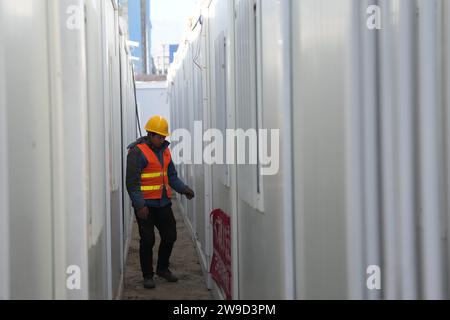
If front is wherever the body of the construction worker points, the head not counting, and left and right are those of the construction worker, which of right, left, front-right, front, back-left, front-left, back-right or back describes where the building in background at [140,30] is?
back-left

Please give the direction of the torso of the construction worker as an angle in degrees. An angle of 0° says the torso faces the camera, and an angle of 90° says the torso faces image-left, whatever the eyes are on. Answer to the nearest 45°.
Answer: approximately 315°

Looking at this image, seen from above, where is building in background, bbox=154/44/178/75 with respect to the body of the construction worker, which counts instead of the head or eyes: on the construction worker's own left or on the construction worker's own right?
on the construction worker's own left
